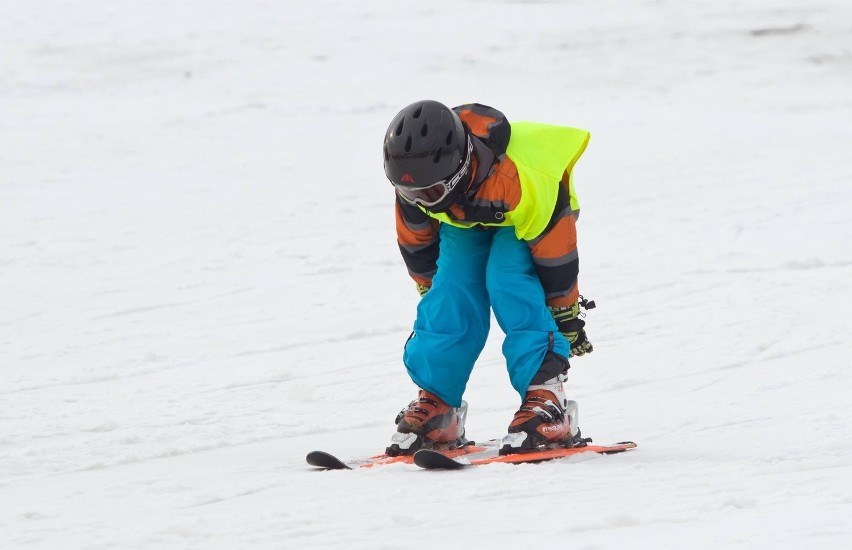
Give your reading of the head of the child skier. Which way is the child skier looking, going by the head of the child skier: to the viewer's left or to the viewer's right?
to the viewer's left

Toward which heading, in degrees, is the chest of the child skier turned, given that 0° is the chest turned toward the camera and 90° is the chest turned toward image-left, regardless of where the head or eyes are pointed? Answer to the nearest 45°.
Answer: approximately 45°
